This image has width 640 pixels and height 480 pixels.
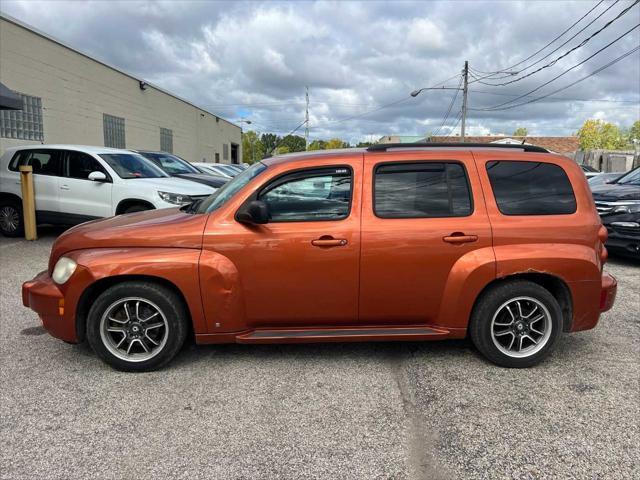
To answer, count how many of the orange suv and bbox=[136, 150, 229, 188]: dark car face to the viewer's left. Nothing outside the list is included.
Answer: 1

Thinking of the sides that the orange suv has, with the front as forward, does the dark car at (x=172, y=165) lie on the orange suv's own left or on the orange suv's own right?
on the orange suv's own right

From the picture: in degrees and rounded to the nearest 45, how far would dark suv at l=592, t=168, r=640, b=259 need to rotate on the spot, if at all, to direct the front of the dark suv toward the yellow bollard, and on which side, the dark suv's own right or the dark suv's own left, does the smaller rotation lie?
0° — it already faces it

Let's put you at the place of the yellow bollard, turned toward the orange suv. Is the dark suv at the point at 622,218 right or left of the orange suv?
left

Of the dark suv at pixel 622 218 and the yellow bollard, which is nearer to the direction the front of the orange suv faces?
the yellow bollard

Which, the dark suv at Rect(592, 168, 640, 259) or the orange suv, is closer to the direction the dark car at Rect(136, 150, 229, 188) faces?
the dark suv

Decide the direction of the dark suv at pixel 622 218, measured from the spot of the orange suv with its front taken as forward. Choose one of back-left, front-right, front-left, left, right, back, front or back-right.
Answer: back-right

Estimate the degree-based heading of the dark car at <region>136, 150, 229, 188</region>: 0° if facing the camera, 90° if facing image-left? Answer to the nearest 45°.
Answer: approximately 315°

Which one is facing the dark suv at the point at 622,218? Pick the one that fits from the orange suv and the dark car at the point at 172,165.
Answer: the dark car at the point at 172,165

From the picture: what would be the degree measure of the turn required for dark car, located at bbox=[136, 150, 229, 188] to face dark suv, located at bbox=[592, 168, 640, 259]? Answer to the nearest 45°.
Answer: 0° — it already faces it

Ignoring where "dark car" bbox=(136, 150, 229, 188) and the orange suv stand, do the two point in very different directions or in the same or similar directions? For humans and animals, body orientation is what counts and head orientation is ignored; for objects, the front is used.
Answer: very different directions

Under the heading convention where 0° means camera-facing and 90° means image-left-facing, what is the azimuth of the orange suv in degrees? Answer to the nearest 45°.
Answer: approximately 90°
